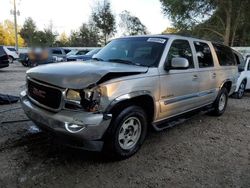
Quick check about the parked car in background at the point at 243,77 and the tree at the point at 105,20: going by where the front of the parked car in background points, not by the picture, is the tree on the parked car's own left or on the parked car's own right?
on the parked car's own right

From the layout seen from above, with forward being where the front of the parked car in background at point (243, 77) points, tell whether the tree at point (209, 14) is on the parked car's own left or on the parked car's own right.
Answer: on the parked car's own right

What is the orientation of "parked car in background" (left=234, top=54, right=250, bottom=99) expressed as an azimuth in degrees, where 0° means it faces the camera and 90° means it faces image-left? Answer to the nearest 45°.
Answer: approximately 45°

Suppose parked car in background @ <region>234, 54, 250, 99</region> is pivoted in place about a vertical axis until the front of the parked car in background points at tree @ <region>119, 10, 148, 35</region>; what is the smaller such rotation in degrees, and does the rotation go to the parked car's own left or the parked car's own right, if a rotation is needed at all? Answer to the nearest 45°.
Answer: approximately 90° to the parked car's own right

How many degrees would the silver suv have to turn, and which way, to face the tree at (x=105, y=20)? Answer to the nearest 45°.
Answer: approximately 135° to its right

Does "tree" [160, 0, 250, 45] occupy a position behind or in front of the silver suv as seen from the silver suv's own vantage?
behind

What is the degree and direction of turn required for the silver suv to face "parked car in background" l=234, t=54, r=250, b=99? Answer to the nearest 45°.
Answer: approximately 180°

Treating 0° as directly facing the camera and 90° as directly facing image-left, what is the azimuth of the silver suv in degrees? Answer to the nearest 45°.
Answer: approximately 45°

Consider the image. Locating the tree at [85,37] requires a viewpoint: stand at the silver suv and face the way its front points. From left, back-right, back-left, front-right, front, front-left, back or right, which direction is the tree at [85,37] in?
back-right
